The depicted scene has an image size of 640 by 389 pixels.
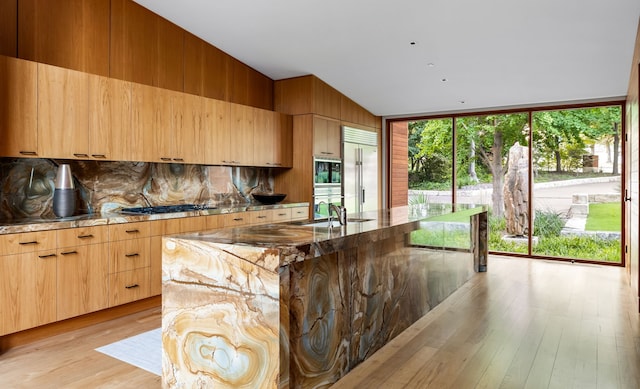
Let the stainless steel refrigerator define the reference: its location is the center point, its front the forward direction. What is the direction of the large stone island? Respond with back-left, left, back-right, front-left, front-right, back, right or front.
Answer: front-right

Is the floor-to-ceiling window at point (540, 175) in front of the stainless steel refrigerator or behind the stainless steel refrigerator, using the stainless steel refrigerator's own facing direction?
in front

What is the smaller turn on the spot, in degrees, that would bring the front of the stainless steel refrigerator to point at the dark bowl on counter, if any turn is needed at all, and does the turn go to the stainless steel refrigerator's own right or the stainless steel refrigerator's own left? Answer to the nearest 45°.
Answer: approximately 90° to the stainless steel refrigerator's own right

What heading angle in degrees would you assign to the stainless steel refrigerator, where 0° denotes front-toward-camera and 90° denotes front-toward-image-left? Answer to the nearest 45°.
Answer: approximately 315°

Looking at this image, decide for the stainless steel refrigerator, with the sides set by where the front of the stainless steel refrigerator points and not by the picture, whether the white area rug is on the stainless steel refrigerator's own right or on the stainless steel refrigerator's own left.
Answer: on the stainless steel refrigerator's own right

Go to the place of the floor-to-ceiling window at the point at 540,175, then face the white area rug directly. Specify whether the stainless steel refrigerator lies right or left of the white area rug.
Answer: right

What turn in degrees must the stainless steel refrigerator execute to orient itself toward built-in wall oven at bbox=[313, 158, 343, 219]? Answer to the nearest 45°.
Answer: approximately 90° to its right
